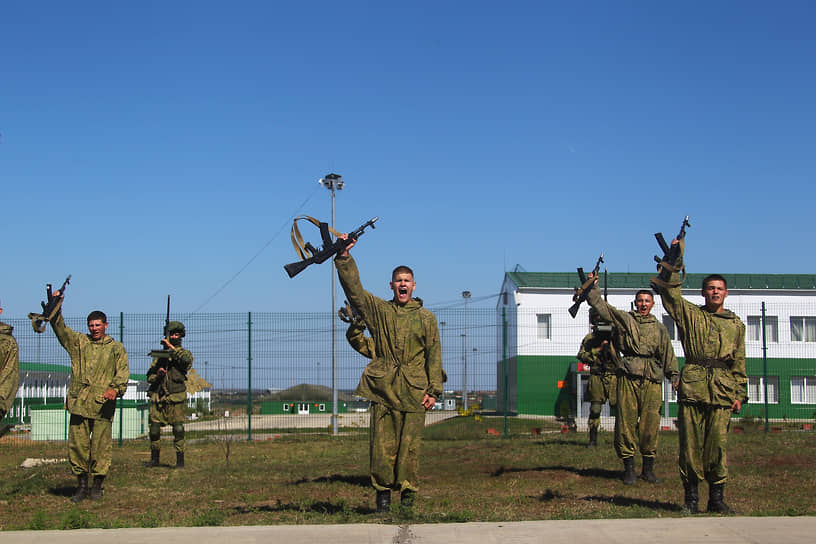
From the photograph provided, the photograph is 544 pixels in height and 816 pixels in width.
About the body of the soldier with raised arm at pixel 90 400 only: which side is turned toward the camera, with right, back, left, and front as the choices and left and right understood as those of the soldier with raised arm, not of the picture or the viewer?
front

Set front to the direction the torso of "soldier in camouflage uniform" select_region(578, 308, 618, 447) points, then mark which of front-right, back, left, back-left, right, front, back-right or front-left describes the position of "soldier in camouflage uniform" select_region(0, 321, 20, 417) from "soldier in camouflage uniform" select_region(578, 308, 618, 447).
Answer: front-right

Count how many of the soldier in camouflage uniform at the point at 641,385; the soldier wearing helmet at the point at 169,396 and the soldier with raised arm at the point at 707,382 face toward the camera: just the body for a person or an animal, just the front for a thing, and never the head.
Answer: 3

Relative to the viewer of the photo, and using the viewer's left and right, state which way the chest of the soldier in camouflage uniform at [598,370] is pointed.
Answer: facing the viewer

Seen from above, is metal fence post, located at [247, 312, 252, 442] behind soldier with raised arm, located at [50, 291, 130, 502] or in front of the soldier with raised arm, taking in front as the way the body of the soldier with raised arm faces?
behind

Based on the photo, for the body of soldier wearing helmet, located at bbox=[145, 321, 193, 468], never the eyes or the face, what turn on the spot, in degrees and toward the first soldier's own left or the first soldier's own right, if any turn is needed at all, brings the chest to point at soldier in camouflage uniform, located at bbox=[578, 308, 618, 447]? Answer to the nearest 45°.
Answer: approximately 90° to the first soldier's own left
